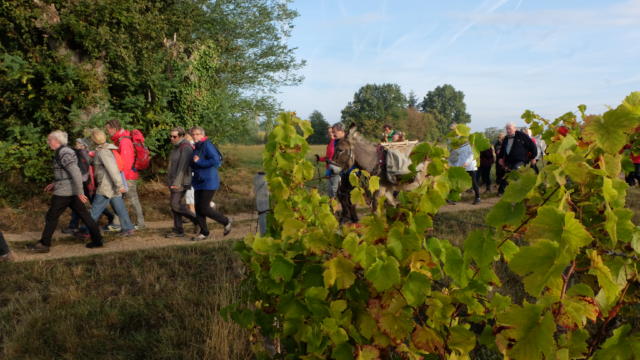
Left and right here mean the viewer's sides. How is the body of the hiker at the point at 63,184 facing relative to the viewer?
facing to the left of the viewer

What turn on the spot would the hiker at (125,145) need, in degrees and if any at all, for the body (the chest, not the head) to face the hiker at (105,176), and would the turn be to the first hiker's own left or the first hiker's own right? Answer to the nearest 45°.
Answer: approximately 45° to the first hiker's own left

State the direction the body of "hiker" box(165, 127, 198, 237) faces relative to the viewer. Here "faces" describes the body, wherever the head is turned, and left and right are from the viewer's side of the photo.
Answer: facing to the left of the viewer

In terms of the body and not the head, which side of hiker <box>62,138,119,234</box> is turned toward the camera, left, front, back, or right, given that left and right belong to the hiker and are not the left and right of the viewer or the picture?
left

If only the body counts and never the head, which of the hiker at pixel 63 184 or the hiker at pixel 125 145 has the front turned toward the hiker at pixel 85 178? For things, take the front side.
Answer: the hiker at pixel 125 145

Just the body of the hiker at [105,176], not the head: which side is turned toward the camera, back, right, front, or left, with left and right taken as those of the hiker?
left

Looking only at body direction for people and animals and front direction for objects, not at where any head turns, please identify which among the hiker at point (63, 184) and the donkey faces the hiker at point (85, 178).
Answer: the donkey

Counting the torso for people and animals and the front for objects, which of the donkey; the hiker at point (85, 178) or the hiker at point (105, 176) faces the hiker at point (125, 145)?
the donkey

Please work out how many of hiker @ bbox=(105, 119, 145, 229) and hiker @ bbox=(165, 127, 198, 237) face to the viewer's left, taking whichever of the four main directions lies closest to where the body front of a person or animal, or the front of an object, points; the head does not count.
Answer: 2

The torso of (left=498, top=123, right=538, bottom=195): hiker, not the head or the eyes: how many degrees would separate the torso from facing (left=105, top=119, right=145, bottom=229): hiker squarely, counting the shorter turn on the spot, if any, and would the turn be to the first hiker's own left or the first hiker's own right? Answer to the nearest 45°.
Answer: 0° — they already face them

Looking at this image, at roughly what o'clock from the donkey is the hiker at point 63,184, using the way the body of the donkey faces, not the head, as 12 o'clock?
The hiker is roughly at 11 o'clock from the donkey.

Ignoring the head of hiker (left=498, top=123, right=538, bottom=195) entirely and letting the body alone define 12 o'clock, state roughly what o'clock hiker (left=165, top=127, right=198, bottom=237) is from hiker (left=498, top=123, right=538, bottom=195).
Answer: hiker (left=165, top=127, right=198, bottom=237) is roughly at 12 o'clock from hiker (left=498, top=123, right=538, bottom=195).

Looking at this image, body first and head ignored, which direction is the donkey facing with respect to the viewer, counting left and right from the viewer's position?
facing to the left of the viewer

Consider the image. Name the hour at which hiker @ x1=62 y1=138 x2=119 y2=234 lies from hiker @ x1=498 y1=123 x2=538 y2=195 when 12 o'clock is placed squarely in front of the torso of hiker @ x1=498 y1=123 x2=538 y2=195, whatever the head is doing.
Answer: hiker @ x1=62 y1=138 x2=119 y2=234 is roughly at 12 o'clock from hiker @ x1=498 y1=123 x2=538 y2=195.

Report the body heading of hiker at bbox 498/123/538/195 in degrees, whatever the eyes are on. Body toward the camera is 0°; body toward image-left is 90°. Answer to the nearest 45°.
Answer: approximately 45°

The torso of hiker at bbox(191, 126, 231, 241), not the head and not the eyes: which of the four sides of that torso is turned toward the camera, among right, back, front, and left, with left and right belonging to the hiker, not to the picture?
left

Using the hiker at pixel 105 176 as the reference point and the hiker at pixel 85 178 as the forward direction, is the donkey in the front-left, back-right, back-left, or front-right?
back-right

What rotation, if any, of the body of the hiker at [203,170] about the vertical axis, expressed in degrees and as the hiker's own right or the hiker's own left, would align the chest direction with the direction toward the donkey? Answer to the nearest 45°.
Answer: approximately 180°
